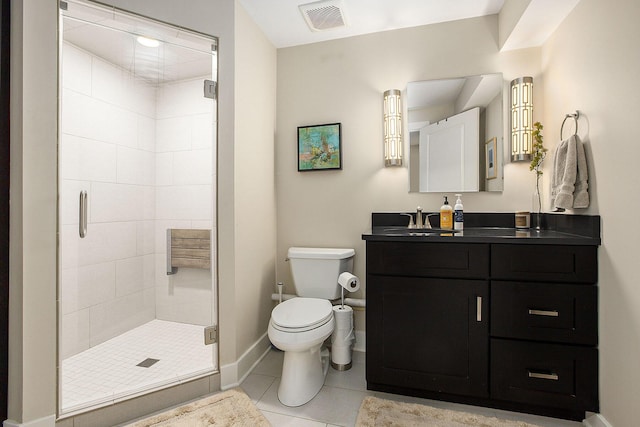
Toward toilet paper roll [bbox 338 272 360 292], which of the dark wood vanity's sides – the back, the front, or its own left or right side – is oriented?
right

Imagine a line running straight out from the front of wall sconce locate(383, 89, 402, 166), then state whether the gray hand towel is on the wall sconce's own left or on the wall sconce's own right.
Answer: on the wall sconce's own left

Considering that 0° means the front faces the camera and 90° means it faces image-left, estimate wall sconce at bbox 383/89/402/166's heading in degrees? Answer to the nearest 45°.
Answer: approximately 0°

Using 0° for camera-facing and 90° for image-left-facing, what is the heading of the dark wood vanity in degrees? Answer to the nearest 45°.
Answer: approximately 0°

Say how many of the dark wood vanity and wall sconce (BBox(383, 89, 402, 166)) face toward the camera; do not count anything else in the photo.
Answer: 2
